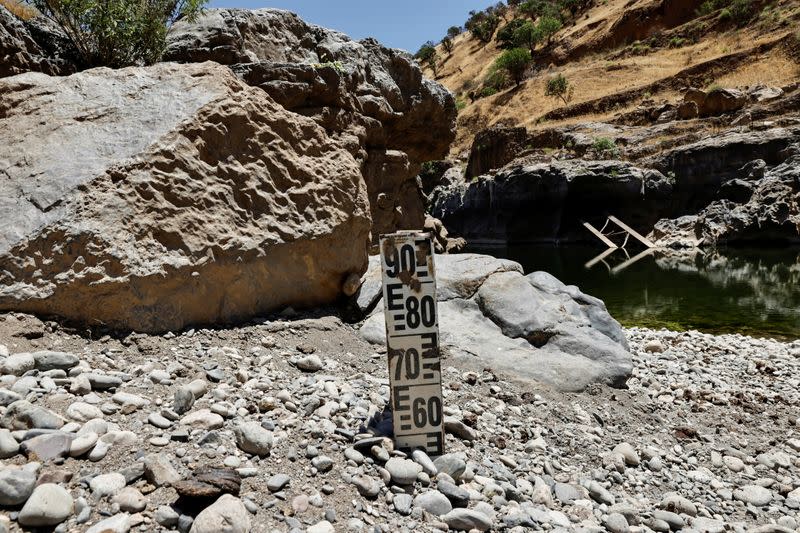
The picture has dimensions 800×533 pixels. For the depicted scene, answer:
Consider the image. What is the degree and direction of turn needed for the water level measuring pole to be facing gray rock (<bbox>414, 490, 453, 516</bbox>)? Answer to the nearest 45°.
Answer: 0° — it already faces it

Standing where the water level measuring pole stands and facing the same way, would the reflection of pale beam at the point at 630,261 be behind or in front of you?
behind

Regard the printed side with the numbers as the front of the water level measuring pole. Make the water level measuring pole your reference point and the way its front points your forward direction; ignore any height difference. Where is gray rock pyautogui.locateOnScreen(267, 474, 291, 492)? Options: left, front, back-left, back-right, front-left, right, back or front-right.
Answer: front-right

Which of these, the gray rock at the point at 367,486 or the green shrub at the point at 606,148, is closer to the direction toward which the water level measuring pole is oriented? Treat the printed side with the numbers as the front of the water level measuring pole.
the gray rock

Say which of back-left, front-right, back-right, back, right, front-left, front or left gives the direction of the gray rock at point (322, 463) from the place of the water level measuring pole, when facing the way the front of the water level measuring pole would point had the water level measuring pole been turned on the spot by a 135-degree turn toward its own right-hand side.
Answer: left

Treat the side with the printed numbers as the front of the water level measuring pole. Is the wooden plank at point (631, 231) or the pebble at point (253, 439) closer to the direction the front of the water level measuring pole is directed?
the pebble

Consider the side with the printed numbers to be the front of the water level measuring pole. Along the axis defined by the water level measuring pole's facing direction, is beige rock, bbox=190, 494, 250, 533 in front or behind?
in front

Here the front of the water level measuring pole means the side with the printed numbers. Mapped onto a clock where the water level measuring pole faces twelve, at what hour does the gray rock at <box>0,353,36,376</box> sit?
The gray rock is roughly at 3 o'clock from the water level measuring pole.

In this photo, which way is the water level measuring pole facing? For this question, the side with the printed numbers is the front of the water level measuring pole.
toward the camera

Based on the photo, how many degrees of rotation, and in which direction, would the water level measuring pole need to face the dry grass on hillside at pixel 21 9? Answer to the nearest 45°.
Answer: approximately 135° to its right

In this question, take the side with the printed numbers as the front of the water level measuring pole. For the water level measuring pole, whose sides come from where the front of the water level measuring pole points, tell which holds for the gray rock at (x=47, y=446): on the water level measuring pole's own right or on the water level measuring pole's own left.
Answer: on the water level measuring pole's own right
